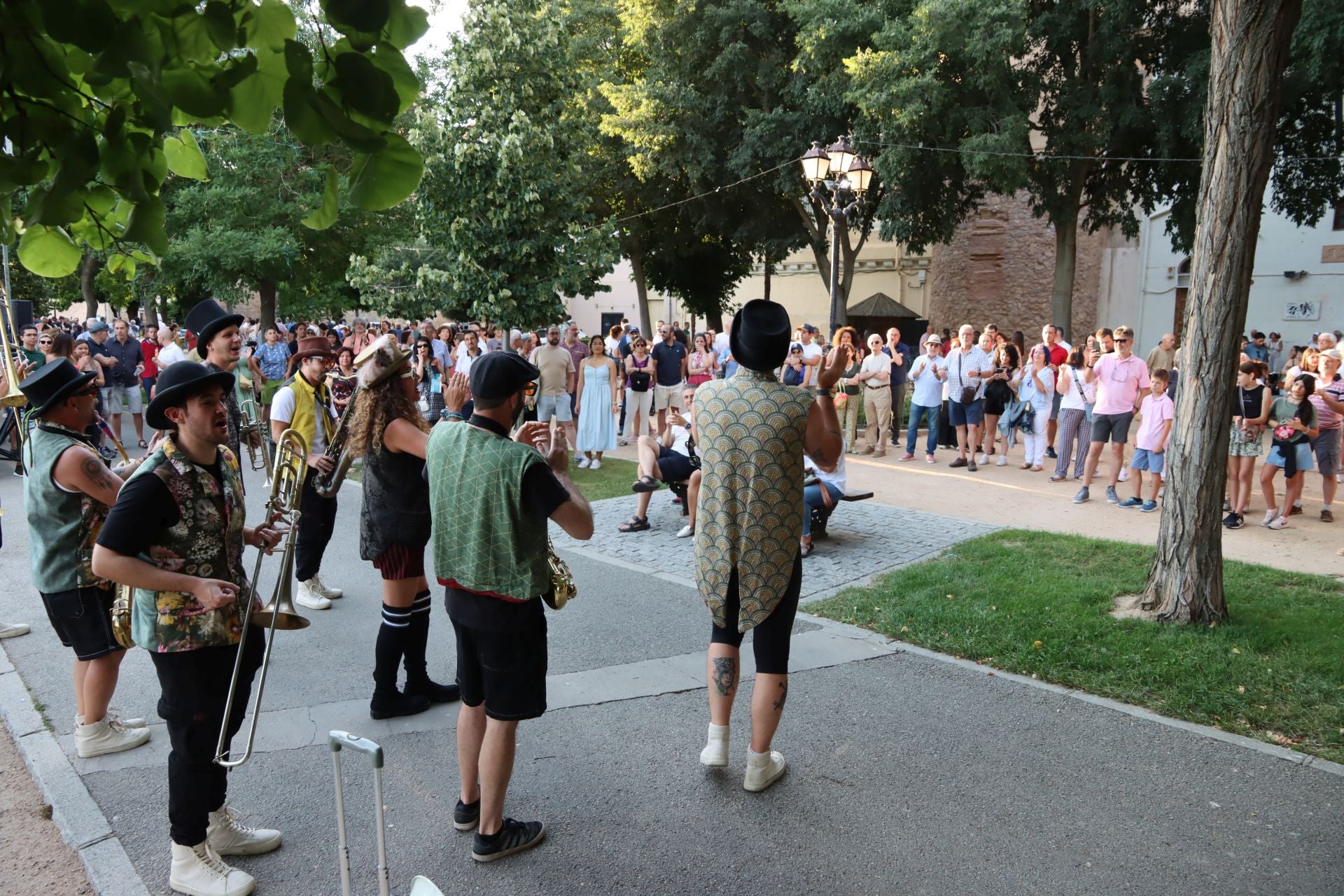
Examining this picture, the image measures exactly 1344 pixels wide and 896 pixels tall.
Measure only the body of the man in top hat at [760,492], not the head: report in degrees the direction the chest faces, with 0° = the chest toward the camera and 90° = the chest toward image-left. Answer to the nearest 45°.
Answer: approximately 180°

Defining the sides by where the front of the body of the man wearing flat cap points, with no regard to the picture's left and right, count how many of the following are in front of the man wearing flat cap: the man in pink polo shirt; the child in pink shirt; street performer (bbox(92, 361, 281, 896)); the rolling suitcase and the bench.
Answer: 3

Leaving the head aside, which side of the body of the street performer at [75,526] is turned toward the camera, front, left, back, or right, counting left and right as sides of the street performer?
right

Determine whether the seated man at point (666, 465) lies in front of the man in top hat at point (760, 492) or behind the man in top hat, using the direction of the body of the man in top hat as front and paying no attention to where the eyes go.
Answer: in front

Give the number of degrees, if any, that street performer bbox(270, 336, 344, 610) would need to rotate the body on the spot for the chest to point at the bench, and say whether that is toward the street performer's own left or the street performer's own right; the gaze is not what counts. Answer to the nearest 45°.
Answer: approximately 45° to the street performer's own left

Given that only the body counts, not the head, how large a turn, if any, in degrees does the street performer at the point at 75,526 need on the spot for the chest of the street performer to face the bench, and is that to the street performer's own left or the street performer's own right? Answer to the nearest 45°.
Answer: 0° — they already face it

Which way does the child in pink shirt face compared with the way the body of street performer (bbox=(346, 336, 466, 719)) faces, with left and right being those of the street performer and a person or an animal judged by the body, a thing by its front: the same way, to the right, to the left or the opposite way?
the opposite way

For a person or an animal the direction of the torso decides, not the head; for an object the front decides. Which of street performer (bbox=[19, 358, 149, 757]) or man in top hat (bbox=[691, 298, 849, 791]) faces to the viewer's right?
the street performer

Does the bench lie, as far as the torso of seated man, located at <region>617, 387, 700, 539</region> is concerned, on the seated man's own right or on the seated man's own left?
on the seated man's own left
